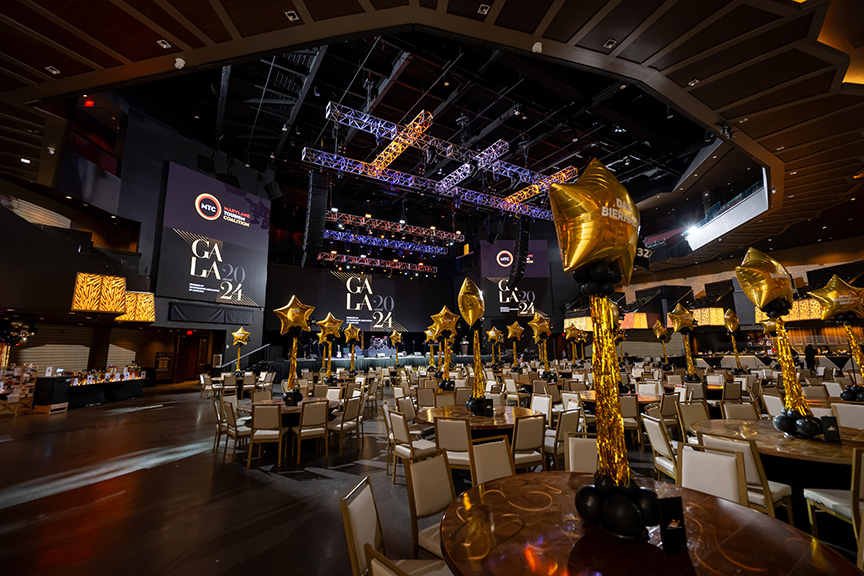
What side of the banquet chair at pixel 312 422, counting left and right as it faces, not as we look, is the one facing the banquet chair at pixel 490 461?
back

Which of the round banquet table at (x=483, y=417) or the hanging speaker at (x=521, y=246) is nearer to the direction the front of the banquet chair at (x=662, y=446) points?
the hanging speaker

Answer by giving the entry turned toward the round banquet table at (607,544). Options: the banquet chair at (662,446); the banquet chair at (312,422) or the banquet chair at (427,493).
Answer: the banquet chair at (427,493)

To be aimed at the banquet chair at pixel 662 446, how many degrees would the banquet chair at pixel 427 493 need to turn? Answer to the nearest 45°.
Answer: approximately 90° to its left

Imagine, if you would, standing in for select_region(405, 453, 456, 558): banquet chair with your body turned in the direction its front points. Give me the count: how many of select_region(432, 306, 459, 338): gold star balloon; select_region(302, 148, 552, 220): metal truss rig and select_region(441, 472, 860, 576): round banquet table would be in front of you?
1

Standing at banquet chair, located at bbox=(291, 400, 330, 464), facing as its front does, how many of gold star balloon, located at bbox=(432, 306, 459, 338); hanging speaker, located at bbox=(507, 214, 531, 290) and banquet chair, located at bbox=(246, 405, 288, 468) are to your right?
2

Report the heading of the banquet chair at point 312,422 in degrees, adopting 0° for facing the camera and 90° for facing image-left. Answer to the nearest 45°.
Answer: approximately 135°

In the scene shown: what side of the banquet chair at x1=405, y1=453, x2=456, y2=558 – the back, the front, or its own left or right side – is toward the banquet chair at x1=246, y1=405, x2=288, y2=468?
back

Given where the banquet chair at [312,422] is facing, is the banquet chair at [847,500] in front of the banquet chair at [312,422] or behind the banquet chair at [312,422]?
behind

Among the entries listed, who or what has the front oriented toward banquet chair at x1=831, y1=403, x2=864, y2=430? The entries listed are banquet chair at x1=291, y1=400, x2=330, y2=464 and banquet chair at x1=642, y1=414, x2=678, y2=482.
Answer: banquet chair at x1=642, y1=414, x2=678, y2=482

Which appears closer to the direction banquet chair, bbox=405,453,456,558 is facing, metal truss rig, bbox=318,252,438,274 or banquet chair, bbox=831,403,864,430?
the banquet chair

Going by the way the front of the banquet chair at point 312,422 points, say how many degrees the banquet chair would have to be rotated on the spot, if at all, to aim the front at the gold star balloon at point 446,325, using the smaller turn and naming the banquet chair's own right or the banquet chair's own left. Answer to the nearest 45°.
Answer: approximately 90° to the banquet chair's own right

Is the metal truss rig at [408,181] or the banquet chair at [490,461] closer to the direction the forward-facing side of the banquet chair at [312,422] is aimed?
the metal truss rig

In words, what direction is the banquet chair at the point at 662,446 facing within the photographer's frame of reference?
facing away from the viewer and to the right of the viewer
